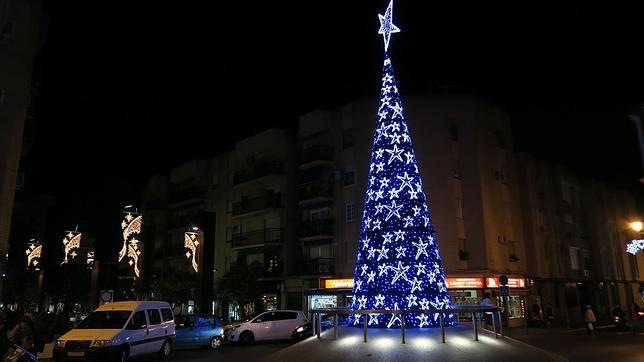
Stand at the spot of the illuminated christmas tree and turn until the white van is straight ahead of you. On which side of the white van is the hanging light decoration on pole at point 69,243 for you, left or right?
right

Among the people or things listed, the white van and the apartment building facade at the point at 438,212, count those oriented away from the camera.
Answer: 0

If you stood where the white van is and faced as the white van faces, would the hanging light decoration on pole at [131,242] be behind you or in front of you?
behind

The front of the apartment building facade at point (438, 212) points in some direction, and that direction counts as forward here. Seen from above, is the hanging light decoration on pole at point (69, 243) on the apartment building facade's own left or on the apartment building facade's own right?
on the apartment building facade's own right

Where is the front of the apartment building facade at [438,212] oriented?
toward the camera

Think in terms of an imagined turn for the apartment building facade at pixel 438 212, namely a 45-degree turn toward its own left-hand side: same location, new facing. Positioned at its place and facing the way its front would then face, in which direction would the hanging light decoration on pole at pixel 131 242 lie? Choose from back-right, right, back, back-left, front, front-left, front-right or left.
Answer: right

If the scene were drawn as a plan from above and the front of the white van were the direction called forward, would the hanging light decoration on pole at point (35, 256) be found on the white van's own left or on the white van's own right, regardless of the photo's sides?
on the white van's own right

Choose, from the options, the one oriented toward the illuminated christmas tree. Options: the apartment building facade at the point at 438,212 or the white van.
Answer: the apartment building facade

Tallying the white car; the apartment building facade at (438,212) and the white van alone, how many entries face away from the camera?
0
